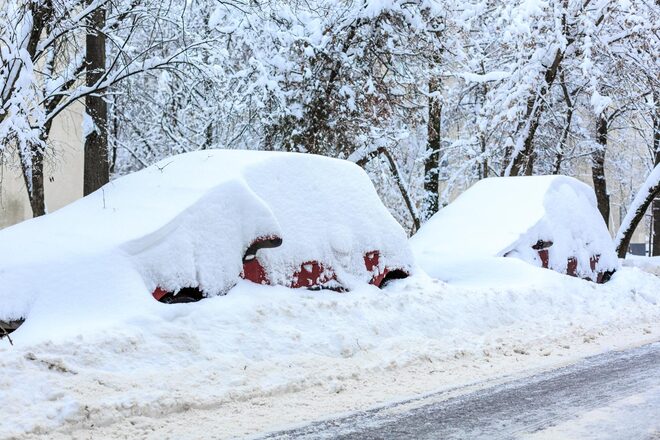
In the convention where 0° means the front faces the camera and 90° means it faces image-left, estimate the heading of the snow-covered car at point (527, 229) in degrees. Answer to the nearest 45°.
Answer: approximately 45°

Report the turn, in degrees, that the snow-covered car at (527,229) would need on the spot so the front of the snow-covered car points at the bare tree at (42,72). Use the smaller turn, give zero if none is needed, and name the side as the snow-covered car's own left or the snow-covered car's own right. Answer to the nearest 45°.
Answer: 0° — it already faces it

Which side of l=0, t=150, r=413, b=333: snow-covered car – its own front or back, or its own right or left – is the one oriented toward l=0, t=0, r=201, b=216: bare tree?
right

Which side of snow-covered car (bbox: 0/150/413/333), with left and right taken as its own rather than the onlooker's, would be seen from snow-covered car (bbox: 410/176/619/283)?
back
